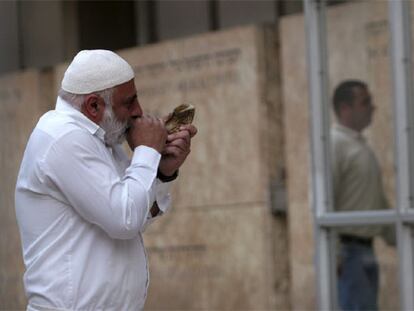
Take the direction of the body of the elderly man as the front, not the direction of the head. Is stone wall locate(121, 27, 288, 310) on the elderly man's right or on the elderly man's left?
on the elderly man's left

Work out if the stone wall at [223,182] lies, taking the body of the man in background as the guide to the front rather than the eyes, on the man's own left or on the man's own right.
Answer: on the man's own left

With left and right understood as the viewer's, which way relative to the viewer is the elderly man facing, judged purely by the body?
facing to the right of the viewer

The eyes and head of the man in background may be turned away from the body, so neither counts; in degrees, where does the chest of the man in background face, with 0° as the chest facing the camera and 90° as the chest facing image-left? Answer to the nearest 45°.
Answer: approximately 270°

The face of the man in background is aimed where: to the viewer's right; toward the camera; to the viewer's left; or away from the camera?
to the viewer's right

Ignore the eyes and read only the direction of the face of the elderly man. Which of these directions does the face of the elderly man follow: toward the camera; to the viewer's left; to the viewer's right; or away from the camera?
to the viewer's right
